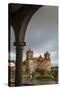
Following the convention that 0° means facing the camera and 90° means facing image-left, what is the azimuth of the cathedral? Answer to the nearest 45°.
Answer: approximately 315°
